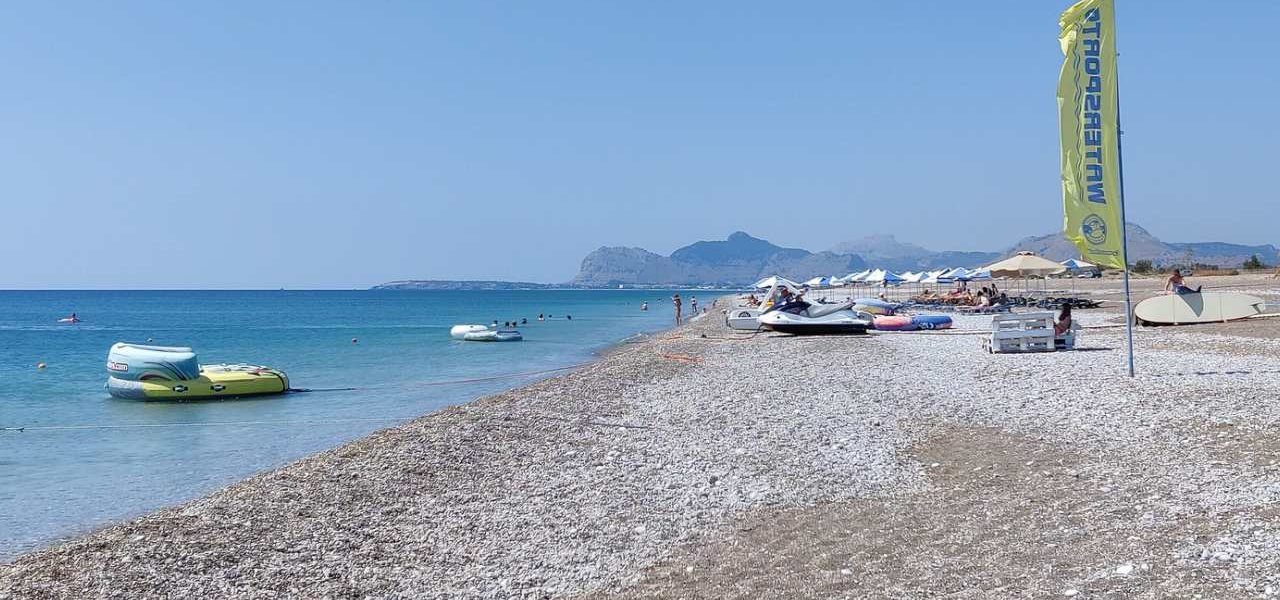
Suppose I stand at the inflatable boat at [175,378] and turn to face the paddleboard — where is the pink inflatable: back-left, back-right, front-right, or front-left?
front-left

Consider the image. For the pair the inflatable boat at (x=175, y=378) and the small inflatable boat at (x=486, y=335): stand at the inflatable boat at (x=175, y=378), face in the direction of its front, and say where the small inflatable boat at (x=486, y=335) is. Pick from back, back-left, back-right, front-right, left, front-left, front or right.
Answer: front-left

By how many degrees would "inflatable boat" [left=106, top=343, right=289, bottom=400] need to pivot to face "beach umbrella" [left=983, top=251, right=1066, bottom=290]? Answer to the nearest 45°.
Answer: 0° — it already faces it

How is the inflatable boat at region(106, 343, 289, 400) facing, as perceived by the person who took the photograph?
facing to the right of the viewer

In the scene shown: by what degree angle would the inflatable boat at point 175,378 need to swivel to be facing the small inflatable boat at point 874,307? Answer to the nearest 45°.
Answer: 0° — it already faces it

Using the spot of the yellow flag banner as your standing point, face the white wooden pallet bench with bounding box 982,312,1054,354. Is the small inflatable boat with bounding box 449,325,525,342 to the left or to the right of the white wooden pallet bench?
left

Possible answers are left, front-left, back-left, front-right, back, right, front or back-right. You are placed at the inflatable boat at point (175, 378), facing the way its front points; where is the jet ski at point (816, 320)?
front

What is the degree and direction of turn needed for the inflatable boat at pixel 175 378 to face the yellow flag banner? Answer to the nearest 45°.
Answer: approximately 45° to its right

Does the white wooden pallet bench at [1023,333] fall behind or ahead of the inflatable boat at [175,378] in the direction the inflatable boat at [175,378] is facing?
ahead

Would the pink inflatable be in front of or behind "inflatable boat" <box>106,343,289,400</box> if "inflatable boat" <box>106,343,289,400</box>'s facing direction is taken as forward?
in front
